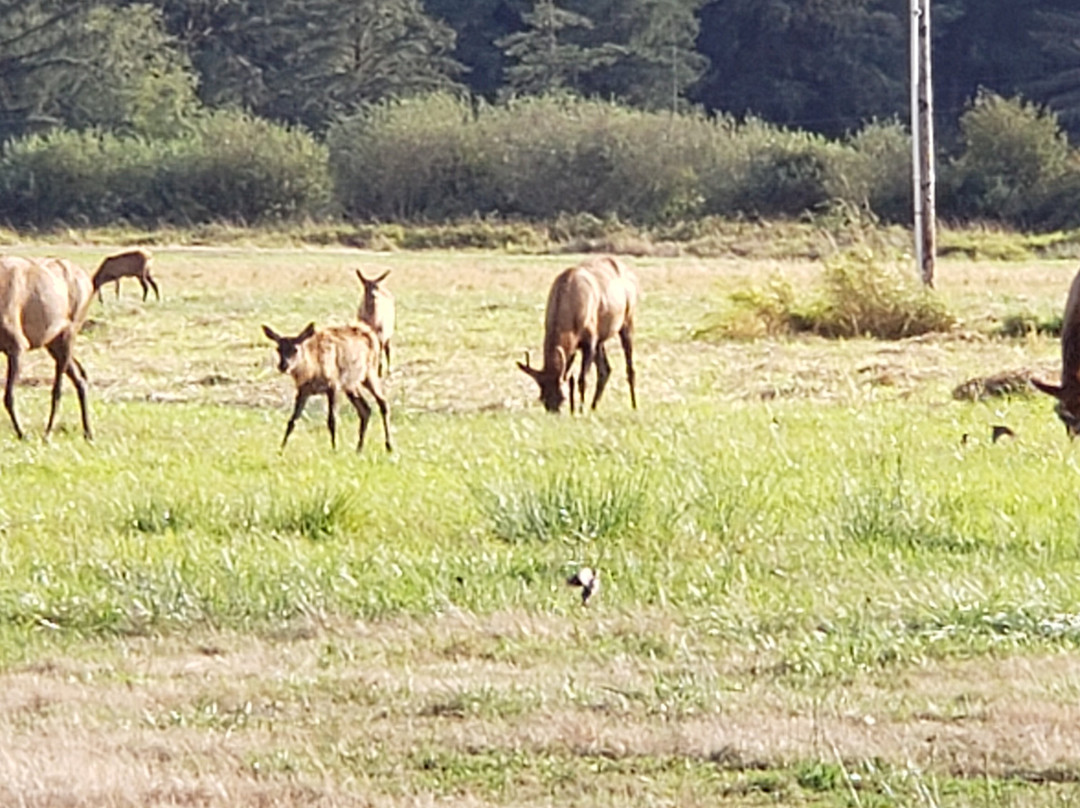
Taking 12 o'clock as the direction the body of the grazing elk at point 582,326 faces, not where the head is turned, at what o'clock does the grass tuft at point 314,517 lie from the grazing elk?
The grass tuft is roughly at 11 o'clock from the grazing elk.

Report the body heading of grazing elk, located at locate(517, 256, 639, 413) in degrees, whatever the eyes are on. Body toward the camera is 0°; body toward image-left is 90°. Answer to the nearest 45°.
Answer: approximately 45°

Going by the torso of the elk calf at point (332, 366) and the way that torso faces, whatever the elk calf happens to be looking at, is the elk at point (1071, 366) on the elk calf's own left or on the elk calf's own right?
on the elk calf's own left

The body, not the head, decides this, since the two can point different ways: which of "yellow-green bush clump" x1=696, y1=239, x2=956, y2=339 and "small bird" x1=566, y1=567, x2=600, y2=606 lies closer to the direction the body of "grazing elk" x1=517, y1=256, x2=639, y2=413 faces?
the small bird

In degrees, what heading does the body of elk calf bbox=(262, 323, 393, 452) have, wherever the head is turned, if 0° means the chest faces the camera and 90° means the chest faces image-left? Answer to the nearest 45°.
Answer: approximately 45°

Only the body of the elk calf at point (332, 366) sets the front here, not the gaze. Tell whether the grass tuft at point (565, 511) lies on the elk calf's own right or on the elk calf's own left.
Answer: on the elk calf's own left
